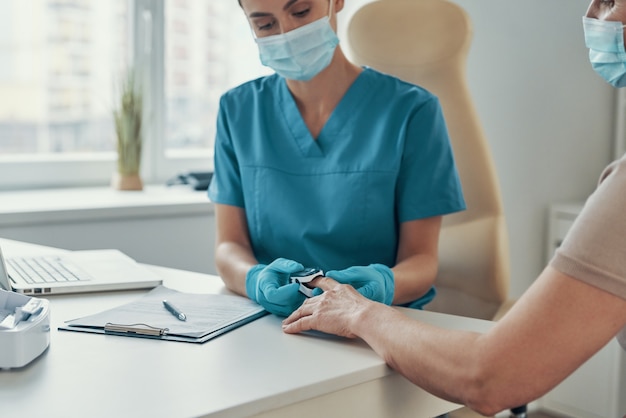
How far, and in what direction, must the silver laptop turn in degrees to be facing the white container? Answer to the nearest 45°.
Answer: approximately 90° to its right

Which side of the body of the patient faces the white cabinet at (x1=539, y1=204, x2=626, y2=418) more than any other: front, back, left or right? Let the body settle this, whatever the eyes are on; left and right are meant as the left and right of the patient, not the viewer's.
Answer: right

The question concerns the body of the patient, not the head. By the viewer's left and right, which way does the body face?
facing to the left of the viewer

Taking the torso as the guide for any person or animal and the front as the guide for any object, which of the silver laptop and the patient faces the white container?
the patient

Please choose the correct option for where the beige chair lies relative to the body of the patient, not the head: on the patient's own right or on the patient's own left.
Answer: on the patient's own right

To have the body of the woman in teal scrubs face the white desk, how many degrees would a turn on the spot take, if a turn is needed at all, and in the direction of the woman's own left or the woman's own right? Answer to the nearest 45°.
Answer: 0° — they already face it

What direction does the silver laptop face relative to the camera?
to the viewer's right

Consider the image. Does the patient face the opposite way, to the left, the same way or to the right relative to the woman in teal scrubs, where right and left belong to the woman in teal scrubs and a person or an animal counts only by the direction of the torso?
to the right
